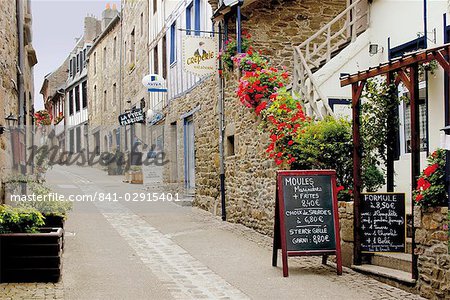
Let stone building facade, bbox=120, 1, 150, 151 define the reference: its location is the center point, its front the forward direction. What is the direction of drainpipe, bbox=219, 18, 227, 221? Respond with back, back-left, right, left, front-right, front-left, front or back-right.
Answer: front-left

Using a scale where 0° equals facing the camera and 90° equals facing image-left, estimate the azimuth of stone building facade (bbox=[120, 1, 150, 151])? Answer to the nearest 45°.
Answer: approximately 45°

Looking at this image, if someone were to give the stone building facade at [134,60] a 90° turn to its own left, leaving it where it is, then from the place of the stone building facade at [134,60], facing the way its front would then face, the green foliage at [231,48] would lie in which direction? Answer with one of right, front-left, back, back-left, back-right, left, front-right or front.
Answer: front-right

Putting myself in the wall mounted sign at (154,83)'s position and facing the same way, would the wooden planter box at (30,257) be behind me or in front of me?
in front

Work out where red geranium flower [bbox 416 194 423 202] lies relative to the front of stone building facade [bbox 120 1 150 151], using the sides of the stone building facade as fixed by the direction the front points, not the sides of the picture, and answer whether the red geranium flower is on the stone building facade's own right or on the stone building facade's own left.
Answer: on the stone building facade's own left

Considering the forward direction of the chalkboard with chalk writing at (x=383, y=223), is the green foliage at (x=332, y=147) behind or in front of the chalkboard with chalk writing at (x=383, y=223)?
behind

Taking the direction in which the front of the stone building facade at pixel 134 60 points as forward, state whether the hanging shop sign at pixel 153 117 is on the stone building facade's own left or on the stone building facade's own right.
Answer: on the stone building facade's own left

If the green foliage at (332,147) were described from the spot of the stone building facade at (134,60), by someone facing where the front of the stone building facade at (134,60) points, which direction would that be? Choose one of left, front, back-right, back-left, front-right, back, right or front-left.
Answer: front-left
